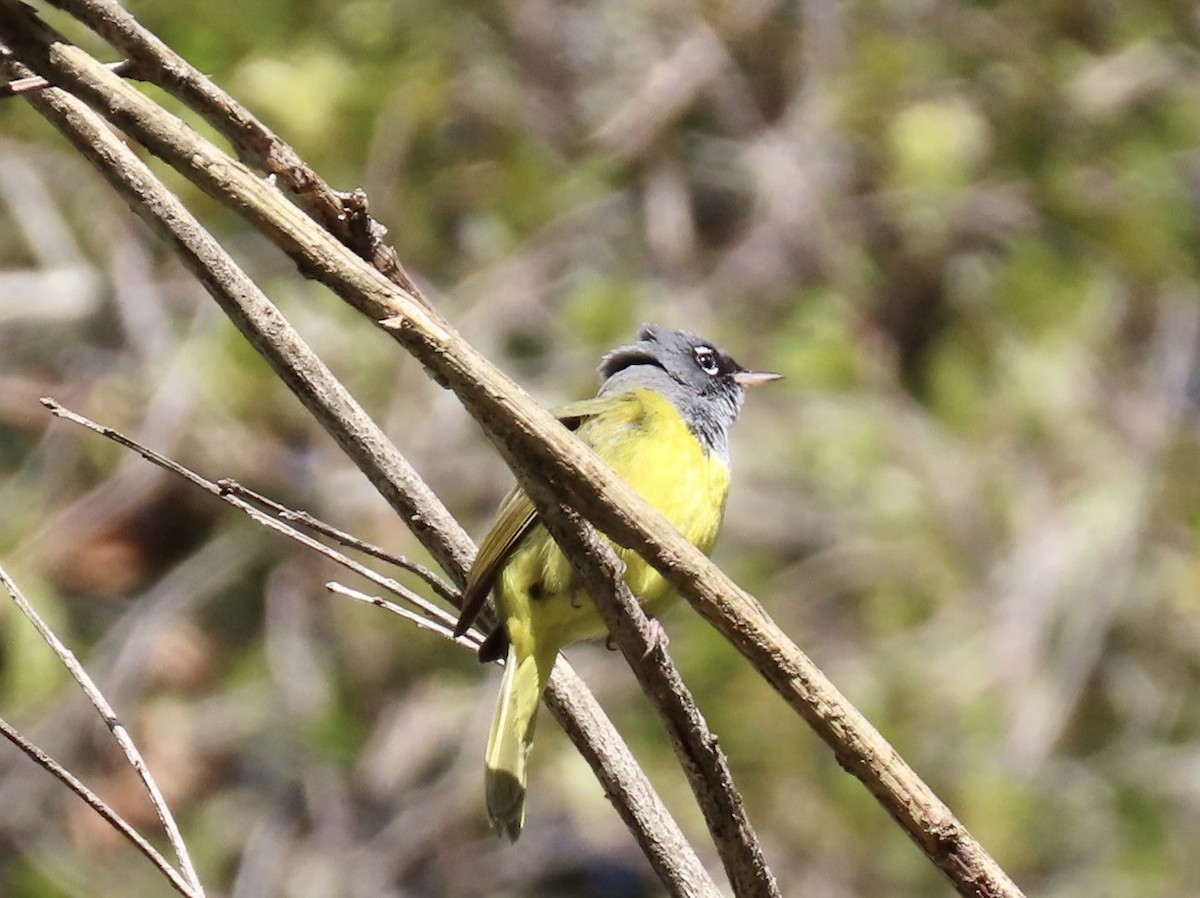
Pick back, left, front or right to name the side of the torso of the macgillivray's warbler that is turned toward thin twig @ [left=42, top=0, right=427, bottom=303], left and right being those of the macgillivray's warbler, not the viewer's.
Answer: back

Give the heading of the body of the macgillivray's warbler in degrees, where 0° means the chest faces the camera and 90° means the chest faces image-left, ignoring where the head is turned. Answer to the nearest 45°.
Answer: approximately 270°

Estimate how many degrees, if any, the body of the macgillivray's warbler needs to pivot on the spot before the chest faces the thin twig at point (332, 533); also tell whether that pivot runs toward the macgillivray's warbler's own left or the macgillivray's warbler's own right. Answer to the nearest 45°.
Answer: approximately 90° to the macgillivray's warbler's own right
